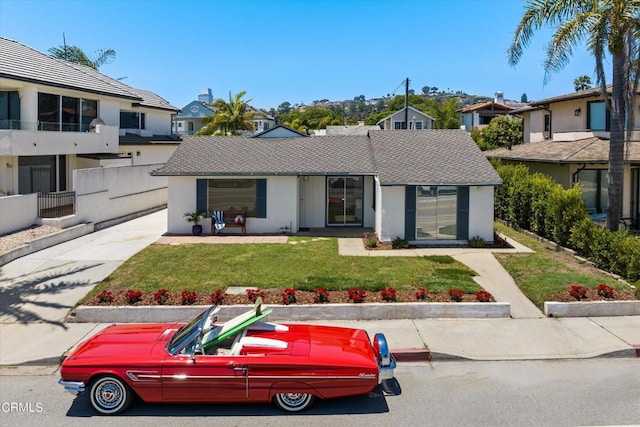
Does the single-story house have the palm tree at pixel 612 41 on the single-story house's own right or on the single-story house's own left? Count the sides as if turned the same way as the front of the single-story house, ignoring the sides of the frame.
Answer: on the single-story house's own left

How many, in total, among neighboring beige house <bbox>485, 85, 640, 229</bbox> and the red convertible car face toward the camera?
1

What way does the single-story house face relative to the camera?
toward the camera

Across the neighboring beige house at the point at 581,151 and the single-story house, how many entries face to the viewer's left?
0

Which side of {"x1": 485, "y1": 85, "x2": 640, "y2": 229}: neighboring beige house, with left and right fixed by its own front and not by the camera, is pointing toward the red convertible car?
front

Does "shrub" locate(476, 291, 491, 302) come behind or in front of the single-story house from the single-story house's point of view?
in front

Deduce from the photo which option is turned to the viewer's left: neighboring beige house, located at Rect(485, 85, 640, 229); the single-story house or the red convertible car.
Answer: the red convertible car

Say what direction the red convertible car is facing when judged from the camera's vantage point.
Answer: facing to the left of the viewer

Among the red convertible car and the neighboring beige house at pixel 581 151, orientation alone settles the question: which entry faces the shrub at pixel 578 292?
the neighboring beige house

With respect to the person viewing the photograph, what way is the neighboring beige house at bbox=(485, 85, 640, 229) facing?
facing the viewer
